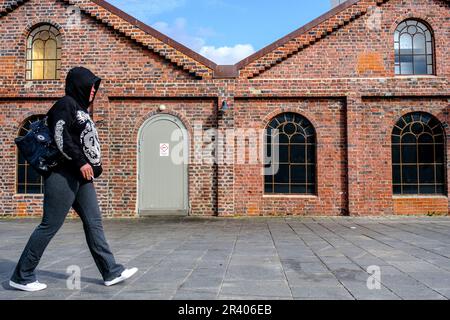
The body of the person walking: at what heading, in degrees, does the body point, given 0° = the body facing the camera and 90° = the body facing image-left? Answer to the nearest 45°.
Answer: approximately 270°

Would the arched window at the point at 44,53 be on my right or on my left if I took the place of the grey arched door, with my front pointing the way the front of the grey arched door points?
on my right

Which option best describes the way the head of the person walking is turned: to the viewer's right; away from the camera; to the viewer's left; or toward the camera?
to the viewer's right

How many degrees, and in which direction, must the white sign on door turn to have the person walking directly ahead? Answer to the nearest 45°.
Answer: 0° — it already faces them

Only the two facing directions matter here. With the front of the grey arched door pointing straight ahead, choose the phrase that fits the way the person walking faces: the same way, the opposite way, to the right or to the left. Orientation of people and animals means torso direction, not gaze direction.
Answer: to the left

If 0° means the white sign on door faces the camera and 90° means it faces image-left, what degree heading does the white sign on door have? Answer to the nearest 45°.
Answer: approximately 0°

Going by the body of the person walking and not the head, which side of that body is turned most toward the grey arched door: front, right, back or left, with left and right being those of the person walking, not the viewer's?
left

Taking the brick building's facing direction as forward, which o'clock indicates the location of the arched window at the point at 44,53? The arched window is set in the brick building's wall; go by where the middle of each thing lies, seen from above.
The arched window is roughly at 3 o'clock from the brick building.

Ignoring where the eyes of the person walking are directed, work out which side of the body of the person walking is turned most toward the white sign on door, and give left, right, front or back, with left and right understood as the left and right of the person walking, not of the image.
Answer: left

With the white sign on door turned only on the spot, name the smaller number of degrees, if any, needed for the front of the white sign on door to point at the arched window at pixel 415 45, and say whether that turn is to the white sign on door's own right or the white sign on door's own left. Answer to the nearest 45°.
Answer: approximately 90° to the white sign on door's own left

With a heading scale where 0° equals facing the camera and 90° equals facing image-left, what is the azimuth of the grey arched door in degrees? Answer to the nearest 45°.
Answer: approximately 0°
